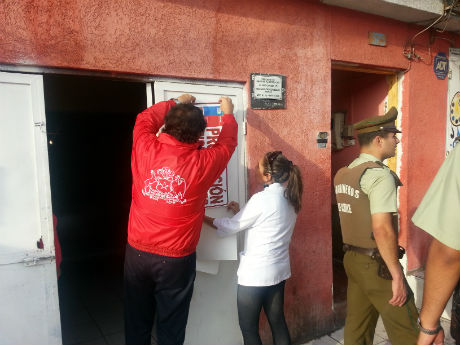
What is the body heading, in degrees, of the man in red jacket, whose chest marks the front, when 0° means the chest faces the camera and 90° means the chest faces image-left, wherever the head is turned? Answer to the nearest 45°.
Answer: approximately 180°

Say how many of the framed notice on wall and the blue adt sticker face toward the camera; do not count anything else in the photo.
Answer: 2

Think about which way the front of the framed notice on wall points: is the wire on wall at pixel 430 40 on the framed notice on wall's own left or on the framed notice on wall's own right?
on the framed notice on wall's own left

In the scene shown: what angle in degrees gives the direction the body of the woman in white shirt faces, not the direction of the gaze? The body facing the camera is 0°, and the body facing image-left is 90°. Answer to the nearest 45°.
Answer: approximately 135°

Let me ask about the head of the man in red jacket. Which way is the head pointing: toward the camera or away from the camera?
away from the camera

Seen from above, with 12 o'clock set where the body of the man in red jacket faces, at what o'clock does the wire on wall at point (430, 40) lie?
The wire on wall is roughly at 2 o'clock from the man in red jacket.
